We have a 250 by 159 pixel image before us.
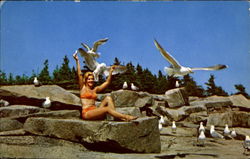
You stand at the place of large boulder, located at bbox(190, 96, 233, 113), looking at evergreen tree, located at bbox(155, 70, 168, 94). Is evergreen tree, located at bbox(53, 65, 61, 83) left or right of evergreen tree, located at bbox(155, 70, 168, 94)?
left

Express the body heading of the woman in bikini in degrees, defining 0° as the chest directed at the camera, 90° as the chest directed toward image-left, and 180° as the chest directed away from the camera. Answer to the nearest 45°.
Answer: approximately 315°

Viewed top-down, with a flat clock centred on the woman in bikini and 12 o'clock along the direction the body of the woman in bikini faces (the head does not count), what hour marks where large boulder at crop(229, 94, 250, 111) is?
The large boulder is roughly at 9 o'clock from the woman in bikini.
